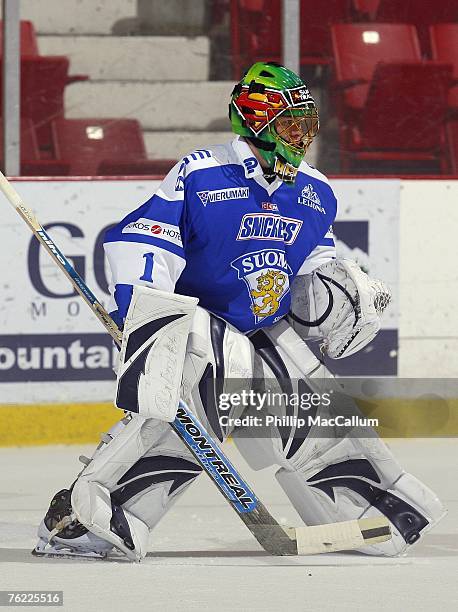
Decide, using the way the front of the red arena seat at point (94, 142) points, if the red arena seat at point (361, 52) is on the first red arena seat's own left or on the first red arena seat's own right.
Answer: on the first red arena seat's own left

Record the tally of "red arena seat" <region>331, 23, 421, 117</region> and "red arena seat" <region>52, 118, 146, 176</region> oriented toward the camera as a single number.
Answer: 2

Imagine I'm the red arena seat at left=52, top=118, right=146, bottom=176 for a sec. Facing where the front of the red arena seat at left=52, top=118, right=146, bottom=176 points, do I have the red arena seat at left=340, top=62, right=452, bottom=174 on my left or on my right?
on my left

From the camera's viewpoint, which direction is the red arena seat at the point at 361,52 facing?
toward the camera

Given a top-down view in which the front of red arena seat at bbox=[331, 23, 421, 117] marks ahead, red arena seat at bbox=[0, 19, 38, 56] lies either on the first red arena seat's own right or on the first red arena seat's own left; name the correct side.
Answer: on the first red arena seat's own right

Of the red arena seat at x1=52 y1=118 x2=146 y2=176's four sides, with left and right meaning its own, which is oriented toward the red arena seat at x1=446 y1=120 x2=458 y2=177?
left

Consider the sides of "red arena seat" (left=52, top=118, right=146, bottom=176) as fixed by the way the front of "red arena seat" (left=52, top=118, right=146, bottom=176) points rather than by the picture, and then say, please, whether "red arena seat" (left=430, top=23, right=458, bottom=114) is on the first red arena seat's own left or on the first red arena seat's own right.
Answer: on the first red arena seat's own left

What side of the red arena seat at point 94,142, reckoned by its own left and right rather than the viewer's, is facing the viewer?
front

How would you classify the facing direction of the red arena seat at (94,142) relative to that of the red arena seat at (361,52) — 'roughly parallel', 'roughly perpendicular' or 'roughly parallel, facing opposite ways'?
roughly parallel

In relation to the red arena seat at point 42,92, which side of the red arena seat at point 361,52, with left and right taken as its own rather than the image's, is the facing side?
right
